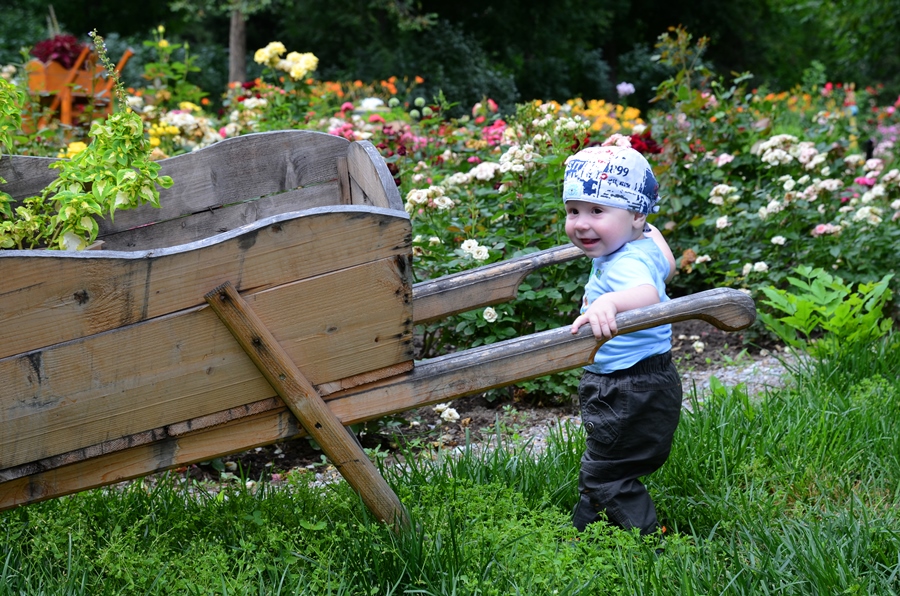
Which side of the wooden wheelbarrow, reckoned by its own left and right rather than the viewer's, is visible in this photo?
left

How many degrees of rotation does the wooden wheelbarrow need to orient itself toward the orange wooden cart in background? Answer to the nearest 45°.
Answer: approximately 90° to its right
